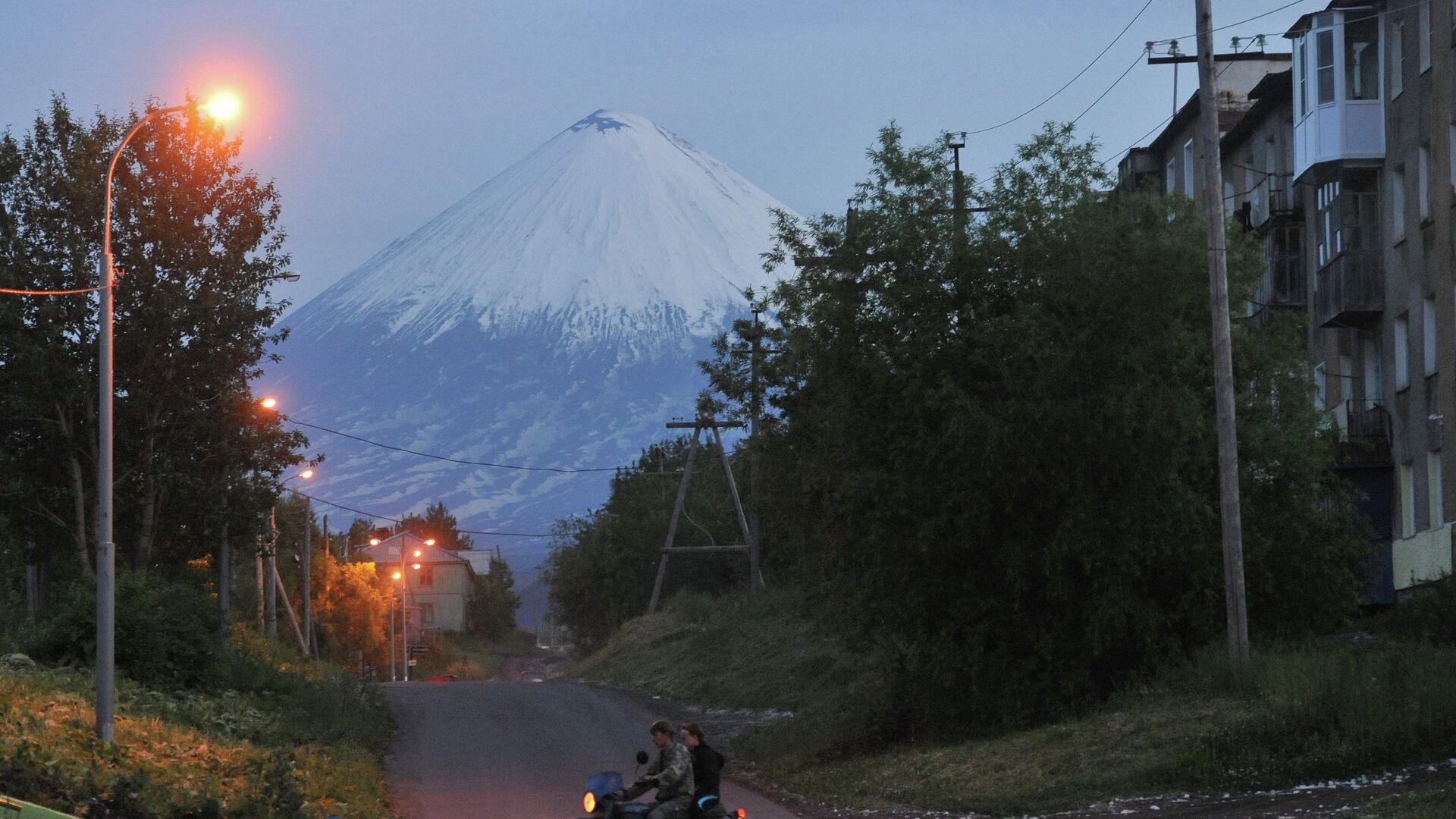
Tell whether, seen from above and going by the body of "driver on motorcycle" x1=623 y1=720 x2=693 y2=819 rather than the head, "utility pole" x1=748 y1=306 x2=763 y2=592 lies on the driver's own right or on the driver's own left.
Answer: on the driver's own right

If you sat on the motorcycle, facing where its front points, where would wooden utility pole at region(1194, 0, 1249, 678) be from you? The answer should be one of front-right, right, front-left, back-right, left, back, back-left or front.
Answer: back-right

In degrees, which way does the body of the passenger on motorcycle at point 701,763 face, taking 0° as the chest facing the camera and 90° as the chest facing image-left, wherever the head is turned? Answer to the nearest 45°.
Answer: approximately 90°

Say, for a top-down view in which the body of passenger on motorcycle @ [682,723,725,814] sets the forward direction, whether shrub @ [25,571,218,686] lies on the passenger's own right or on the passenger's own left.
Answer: on the passenger's own right

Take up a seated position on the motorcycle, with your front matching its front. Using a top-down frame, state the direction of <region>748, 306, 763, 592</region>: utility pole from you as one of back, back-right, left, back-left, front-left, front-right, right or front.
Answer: right

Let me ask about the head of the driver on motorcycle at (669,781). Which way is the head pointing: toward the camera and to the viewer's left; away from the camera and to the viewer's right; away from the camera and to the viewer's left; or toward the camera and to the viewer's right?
toward the camera and to the viewer's left

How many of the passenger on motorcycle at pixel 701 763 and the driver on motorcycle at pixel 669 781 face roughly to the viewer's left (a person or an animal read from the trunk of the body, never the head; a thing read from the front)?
2

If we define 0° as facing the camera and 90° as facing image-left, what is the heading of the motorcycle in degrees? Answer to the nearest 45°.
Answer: approximately 90°

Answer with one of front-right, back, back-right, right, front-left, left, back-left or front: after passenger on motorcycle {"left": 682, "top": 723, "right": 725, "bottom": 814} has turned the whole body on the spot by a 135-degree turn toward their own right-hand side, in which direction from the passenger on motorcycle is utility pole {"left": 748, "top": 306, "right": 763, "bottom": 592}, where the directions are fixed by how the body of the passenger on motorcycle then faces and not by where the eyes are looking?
front-left

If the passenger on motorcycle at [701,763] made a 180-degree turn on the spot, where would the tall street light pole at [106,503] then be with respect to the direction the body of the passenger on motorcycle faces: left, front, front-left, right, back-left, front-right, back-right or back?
back-left

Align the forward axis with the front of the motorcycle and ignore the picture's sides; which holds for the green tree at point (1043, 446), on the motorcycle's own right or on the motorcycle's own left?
on the motorcycle's own right

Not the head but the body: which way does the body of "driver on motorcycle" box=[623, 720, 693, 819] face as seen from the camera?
to the viewer's left
